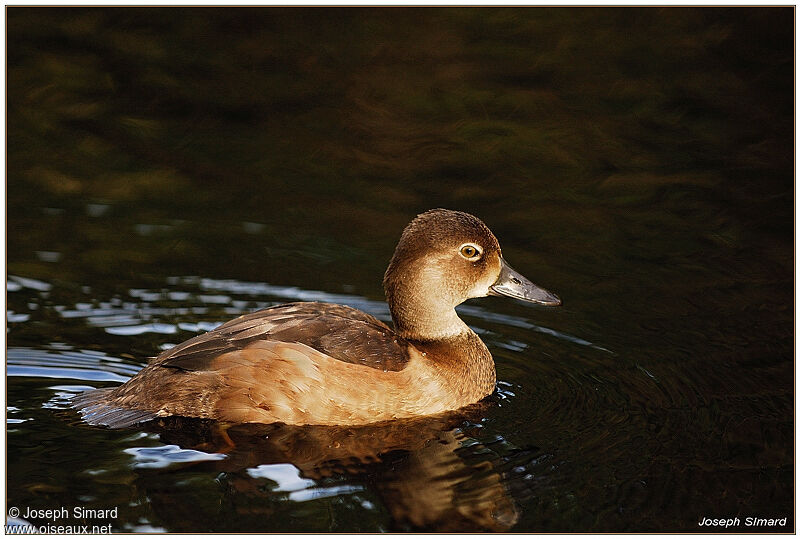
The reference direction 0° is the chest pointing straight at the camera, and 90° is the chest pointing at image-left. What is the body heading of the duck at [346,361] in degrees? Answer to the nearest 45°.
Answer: approximately 270°
